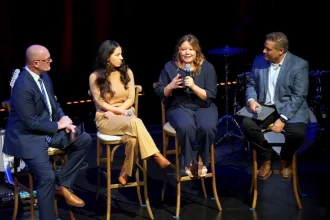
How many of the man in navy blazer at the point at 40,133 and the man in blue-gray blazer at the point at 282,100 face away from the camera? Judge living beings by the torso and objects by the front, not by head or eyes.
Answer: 0

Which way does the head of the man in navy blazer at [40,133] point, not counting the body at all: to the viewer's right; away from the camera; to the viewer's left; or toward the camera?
to the viewer's right

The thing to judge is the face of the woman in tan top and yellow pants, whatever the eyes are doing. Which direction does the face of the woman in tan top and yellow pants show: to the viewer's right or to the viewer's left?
to the viewer's right

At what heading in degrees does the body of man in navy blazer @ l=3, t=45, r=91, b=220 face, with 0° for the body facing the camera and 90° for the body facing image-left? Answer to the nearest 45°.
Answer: approximately 315°

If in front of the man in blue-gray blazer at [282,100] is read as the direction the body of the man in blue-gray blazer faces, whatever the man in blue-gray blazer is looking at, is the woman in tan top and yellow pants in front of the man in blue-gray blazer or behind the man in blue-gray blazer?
in front

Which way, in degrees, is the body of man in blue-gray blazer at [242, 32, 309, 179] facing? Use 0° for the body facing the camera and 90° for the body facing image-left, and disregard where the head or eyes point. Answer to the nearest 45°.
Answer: approximately 45°

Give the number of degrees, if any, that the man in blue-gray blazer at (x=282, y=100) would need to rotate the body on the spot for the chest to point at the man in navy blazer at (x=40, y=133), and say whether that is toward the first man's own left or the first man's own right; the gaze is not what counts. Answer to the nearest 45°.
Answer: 0° — they already face them

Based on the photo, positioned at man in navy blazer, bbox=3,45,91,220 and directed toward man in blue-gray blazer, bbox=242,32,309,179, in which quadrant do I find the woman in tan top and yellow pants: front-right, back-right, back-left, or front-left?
front-left

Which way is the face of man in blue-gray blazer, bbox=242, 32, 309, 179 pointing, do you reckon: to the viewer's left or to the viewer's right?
to the viewer's left

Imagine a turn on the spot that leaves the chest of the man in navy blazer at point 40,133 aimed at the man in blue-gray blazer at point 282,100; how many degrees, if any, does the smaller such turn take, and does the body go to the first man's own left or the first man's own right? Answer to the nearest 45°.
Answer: approximately 45° to the first man's own left
